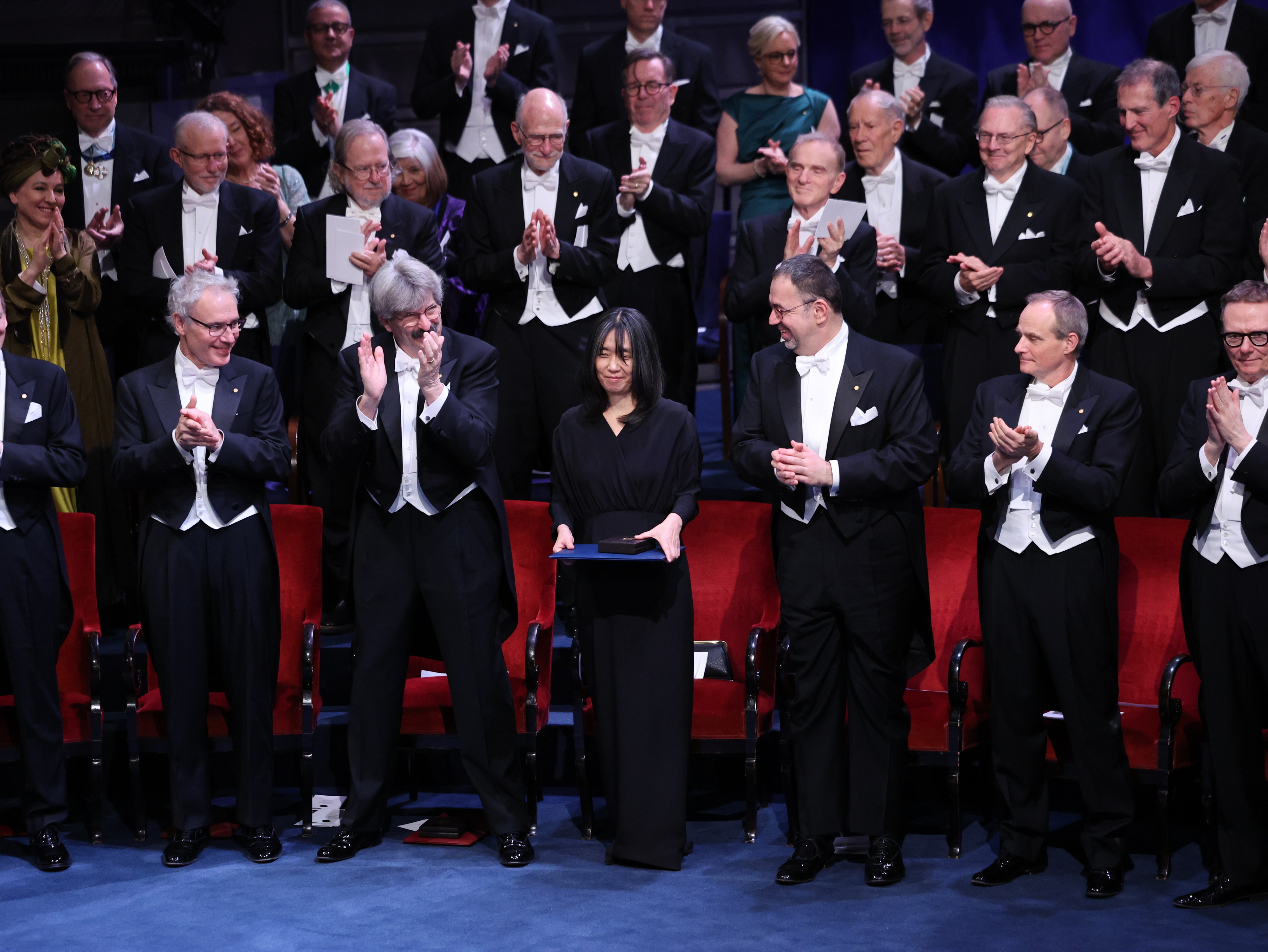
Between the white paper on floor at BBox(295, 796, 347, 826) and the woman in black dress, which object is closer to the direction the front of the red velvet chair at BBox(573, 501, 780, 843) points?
the woman in black dress

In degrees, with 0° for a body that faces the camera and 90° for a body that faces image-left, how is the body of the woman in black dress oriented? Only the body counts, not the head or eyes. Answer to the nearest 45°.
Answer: approximately 0°

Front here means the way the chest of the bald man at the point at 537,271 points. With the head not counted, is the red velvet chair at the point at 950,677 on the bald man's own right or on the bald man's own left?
on the bald man's own left

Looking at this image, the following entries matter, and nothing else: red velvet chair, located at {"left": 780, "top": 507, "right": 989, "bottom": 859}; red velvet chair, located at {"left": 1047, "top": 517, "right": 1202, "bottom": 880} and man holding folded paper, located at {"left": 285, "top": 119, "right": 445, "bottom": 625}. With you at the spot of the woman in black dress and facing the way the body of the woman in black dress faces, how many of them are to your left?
2

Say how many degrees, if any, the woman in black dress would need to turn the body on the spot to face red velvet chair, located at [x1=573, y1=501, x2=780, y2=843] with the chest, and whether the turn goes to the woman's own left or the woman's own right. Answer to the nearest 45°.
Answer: approximately 135° to the woman's own left
